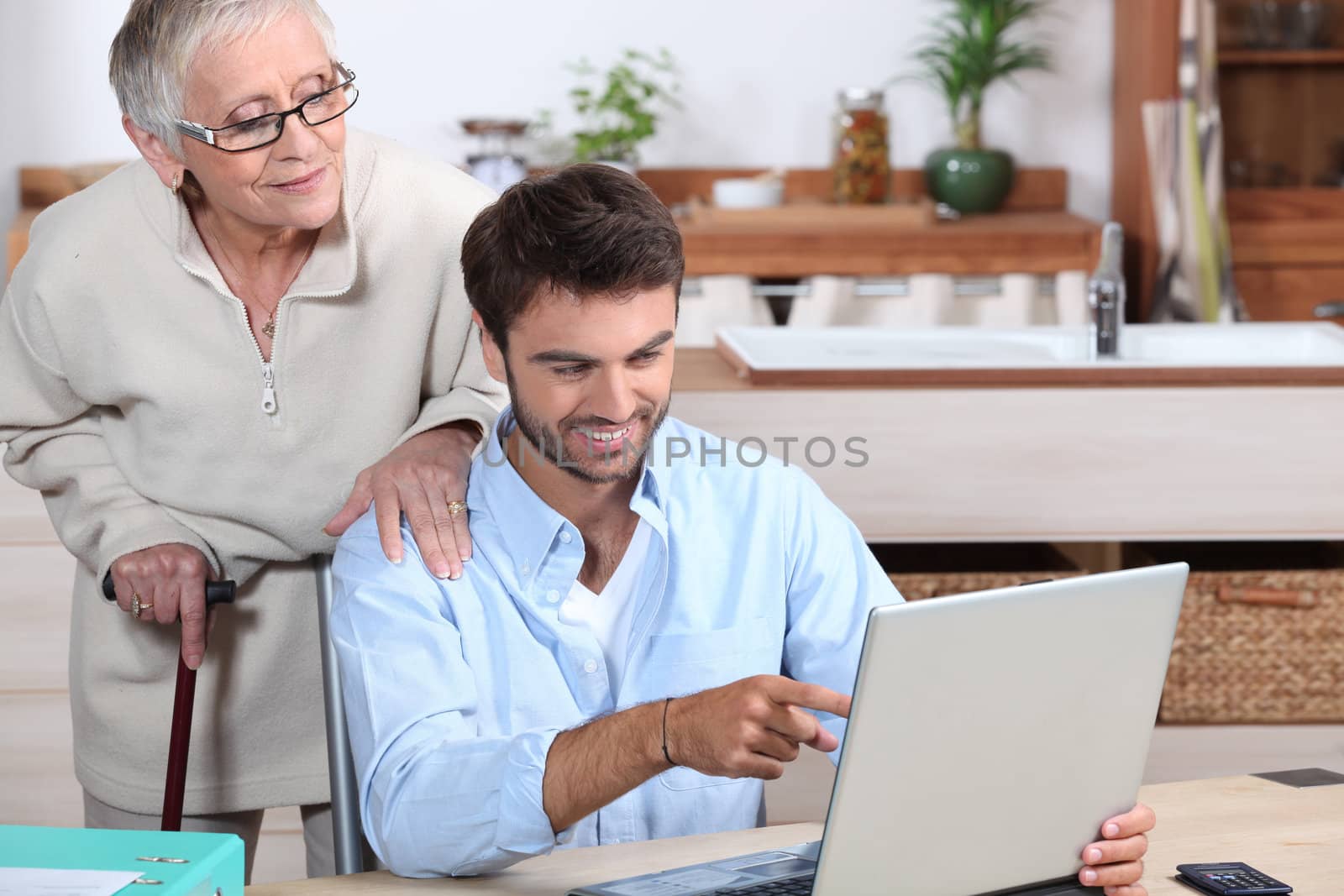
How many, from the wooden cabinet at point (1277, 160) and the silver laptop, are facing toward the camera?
1

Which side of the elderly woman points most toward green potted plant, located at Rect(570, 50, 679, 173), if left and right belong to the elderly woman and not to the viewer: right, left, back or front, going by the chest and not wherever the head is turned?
back

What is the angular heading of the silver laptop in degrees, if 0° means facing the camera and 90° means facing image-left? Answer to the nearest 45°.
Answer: approximately 135°

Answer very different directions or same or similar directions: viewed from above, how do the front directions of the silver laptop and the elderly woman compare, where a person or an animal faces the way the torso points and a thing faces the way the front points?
very different directions

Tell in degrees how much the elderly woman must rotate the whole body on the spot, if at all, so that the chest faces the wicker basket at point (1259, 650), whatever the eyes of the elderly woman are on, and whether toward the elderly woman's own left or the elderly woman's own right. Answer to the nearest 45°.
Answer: approximately 45° to the elderly woman's own left

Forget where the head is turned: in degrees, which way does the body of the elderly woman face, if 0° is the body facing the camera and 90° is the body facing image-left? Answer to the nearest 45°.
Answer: approximately 315°
